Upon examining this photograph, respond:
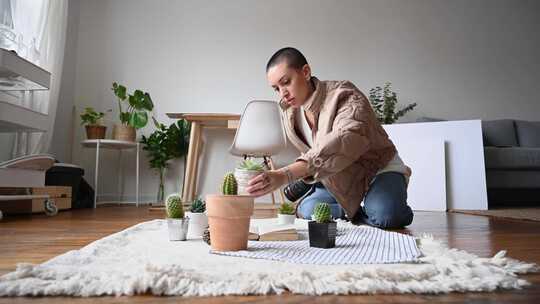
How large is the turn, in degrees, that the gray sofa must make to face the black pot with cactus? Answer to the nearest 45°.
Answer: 0° — it already faces it

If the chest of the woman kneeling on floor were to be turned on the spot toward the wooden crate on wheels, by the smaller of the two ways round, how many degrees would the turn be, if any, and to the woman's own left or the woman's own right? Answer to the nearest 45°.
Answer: approximately 45° to the woman's own right

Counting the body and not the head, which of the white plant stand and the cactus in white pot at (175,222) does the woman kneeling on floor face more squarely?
the cactus in white pot

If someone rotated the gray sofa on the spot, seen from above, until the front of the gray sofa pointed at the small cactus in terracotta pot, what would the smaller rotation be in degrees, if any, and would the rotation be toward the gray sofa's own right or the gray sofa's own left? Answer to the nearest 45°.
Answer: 0° — it already faces it

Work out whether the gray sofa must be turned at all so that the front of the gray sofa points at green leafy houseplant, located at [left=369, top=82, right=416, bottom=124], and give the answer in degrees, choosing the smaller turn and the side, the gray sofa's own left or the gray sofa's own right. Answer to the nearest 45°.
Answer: approximately 90° to the gray sofa's own right

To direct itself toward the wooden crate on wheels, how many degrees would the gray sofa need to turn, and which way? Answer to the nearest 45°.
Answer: approximately 45° to its right

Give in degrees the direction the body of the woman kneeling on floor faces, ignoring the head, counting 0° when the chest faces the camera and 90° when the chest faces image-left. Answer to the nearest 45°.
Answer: approximately 45°

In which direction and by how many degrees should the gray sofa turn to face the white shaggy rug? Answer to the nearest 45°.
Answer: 0° — it already faces it

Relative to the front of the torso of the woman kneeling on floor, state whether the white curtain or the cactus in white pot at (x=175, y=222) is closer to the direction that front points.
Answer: the cactus in white pot

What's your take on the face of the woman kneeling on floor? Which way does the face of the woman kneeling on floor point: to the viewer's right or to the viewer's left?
to the viewer's left

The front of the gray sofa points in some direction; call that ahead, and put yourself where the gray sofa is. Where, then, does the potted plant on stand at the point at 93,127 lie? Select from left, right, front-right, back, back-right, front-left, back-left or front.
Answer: front-right
